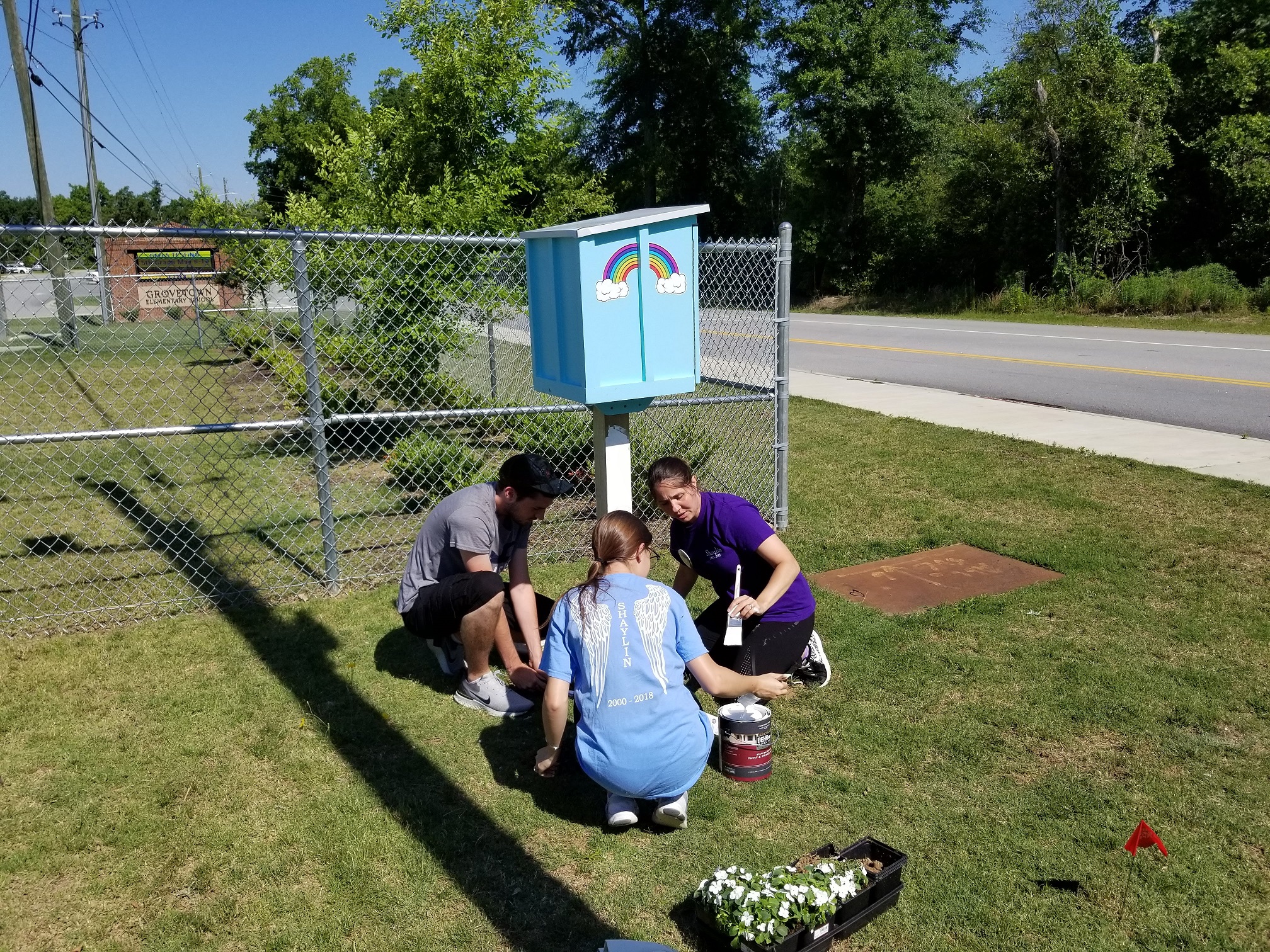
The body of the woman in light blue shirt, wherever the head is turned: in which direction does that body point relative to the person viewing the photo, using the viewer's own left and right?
facing away from the viewer

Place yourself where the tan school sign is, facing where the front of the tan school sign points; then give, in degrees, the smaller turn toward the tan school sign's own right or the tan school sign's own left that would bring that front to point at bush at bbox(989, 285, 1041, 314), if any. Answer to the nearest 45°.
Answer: approximately 90° to the tan school sign's own left

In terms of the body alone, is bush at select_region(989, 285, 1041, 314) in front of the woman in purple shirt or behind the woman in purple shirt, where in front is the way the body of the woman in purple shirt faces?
behind

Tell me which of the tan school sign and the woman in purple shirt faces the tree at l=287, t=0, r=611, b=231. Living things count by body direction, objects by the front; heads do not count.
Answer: the tan school sign

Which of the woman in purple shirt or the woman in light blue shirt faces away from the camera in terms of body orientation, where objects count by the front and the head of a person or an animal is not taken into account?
the woman in light blue shirt

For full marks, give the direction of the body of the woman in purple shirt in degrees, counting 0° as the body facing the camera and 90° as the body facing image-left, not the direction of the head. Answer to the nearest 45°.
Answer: approximately 45°

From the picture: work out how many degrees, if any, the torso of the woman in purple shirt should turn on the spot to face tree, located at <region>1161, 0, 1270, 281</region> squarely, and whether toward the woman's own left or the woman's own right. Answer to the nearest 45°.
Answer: approximately 180°

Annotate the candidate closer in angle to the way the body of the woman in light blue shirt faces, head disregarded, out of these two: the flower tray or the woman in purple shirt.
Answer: the woman in purple shirt

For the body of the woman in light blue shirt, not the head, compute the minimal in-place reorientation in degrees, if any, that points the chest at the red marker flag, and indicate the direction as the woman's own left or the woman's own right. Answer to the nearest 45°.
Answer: approximately 90° to the woman's own right

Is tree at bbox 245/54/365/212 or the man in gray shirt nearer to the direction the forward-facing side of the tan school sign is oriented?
the man in gray shirt

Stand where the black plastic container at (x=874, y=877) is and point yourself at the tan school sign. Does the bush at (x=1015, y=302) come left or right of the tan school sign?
right

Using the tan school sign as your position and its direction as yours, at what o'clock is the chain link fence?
The chain link fence is roughly at 12 o'clock from the tan school sign.
